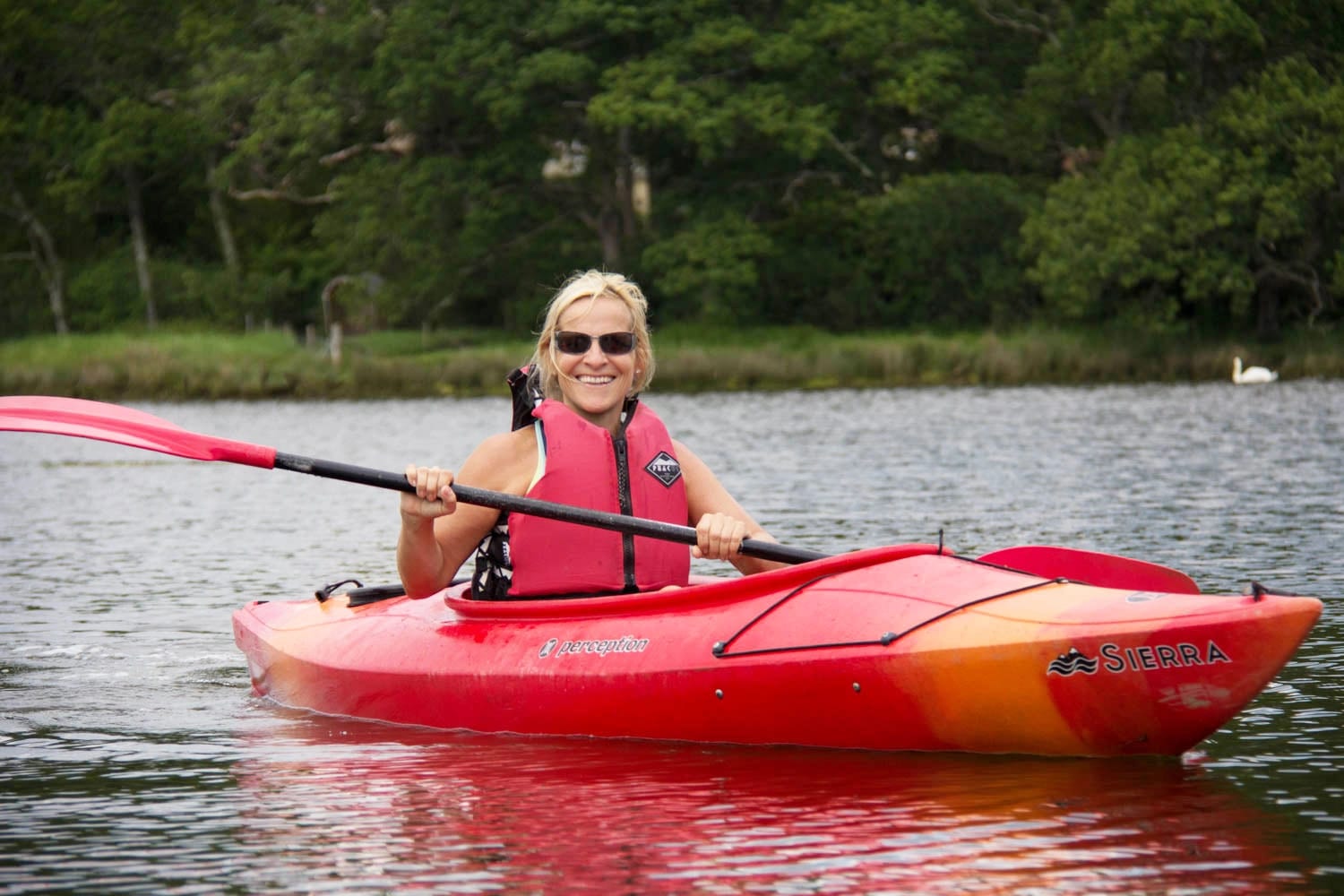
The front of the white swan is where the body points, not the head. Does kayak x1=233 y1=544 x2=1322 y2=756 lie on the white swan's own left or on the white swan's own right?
on the white swan's own left

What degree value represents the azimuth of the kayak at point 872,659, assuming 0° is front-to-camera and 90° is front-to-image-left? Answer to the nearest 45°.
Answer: approximately 315°

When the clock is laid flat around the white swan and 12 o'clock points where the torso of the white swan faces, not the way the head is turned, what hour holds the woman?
The woman is roughly at 9 o'clock from the white swan.

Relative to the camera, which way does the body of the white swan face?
to the viewer's left

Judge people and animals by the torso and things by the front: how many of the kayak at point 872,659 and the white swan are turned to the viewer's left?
1

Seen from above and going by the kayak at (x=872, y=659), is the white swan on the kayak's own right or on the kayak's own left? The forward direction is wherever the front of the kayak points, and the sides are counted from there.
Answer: on the kayak's own left
